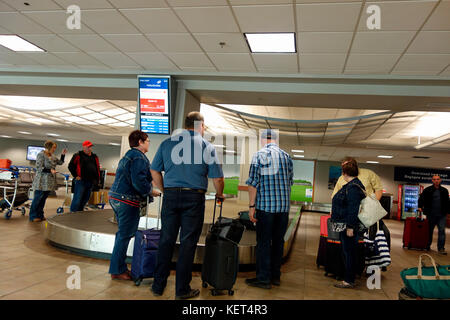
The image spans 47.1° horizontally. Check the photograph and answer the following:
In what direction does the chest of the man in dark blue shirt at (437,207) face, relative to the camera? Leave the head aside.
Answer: toward the camera

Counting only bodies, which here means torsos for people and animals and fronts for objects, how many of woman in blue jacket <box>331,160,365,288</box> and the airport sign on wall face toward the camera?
1

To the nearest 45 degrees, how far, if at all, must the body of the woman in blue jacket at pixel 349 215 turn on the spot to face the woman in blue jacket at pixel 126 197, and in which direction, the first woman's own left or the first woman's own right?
approximately 45° to the first woman's own left

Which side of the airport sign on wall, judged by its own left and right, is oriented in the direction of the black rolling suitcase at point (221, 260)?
front

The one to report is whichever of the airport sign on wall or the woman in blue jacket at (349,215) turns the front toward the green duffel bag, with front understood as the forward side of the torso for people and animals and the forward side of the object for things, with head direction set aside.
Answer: the airport sign on wall

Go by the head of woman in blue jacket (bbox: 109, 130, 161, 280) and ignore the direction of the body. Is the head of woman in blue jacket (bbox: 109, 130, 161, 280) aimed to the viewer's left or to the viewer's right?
to the viewer's right

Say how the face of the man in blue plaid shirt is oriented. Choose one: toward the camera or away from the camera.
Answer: away from the camera

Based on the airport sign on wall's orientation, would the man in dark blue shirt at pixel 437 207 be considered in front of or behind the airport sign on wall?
in front

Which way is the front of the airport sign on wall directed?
toward the camera

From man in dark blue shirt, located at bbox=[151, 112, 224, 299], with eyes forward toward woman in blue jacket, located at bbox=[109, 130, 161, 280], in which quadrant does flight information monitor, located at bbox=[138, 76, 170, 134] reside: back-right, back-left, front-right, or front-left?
front-right
